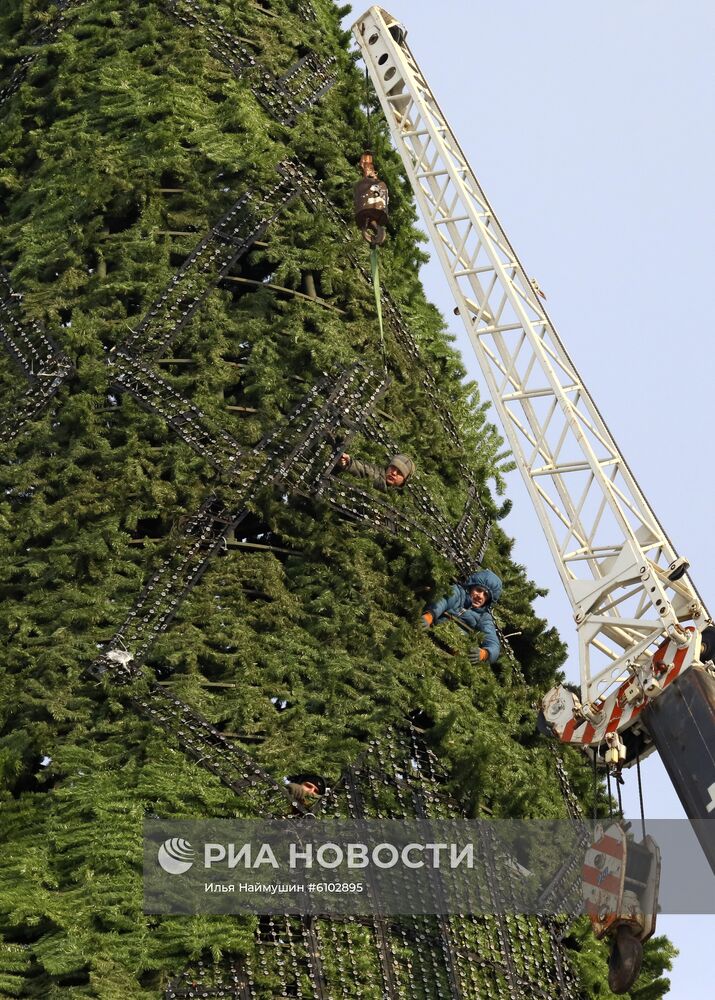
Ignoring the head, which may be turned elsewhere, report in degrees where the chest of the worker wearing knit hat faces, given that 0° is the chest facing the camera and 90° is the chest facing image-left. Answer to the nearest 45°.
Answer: approximately 45°

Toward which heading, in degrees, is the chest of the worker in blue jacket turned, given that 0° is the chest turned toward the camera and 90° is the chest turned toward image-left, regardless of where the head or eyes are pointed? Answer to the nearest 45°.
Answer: approximately 45°
